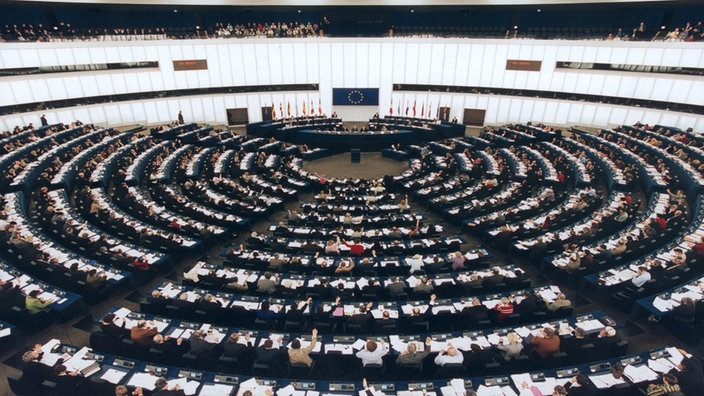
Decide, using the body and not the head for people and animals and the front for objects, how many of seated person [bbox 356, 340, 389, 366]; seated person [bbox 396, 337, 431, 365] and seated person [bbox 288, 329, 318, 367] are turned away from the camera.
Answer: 3

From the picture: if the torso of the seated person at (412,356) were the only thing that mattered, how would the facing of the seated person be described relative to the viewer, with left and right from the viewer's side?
facing away from the viewer

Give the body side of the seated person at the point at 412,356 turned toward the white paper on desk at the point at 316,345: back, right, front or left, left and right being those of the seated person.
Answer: left

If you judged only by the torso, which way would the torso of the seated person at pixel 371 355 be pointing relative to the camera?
away from the camera

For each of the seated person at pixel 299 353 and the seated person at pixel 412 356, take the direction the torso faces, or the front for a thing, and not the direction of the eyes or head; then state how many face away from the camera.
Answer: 2

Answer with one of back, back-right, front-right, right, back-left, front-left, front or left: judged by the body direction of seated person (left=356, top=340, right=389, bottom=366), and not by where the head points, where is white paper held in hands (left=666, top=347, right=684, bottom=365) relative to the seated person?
right

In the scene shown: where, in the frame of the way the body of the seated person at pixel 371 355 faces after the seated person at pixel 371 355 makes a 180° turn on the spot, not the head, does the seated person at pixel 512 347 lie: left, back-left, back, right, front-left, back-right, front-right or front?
left

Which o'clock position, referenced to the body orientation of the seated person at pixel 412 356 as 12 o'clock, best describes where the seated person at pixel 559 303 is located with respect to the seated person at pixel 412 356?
the seated person at pixel 559 303 is roughly at 2 o'clock from the seated person at pixel 412 356.

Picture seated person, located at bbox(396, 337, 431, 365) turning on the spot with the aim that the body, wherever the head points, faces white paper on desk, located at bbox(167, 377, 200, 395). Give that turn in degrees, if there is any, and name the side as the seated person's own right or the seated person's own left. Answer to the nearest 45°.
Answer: approximately 135° to the seated person's own left

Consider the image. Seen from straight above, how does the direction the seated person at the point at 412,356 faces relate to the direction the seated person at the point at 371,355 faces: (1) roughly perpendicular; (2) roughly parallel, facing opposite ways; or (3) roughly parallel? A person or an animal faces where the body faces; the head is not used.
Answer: roughly parallel

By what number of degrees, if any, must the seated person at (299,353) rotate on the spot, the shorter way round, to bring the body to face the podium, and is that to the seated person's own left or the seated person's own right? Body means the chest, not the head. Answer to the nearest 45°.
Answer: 0° — they already face it

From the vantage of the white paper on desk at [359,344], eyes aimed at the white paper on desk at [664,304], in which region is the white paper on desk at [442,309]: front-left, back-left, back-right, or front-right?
front-left

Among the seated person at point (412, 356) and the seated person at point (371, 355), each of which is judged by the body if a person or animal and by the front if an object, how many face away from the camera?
2

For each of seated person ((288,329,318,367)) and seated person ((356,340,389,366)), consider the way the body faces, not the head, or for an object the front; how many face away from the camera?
2

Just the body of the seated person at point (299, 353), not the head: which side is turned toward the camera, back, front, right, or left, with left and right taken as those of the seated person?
back
